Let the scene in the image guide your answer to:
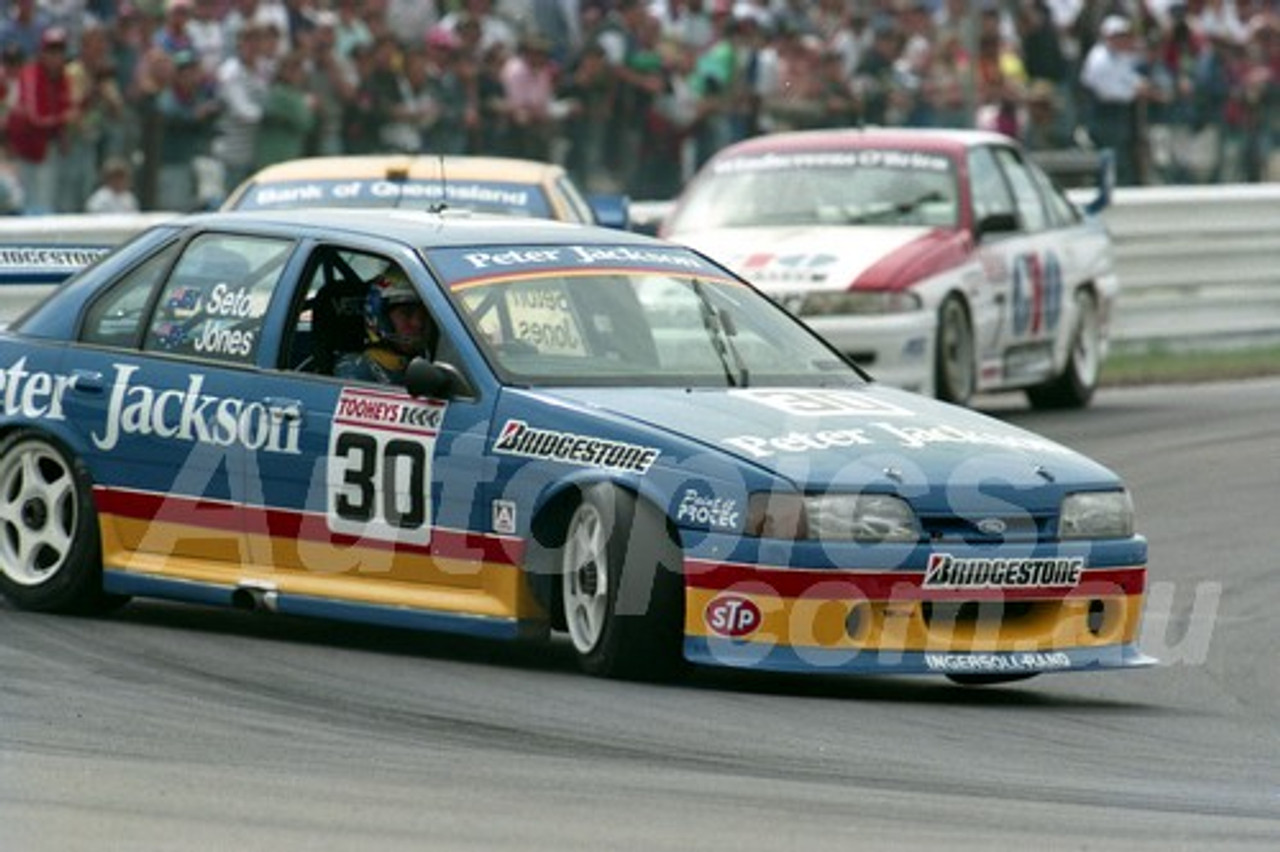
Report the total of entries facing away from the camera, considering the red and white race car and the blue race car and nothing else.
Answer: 0

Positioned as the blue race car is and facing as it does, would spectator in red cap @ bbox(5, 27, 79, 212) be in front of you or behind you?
behind

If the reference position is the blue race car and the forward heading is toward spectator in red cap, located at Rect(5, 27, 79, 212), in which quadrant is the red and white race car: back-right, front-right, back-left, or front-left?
front-right

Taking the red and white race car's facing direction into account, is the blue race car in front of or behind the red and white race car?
in front

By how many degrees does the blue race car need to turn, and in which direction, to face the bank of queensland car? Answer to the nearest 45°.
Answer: approximately 135° to its left

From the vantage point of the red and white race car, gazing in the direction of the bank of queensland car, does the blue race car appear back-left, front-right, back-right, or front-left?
front-left

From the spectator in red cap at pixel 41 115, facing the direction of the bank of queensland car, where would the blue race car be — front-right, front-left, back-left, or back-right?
front-right
